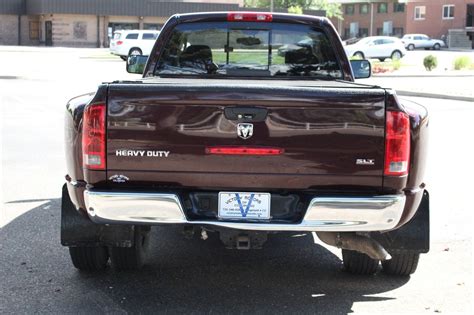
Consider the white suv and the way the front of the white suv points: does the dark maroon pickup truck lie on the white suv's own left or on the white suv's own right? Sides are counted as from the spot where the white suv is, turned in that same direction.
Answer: on the white suv's own right

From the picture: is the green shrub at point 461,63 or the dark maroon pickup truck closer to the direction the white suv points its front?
the green shrub

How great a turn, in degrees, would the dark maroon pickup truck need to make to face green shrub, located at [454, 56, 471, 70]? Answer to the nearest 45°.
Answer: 0° — it already faces it

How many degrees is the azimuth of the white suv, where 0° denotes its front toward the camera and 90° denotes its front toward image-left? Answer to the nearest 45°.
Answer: approximately 225°

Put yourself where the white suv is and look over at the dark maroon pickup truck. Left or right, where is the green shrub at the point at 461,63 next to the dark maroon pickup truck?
left

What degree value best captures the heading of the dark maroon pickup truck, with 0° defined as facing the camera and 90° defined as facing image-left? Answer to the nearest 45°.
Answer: approximately 180°
